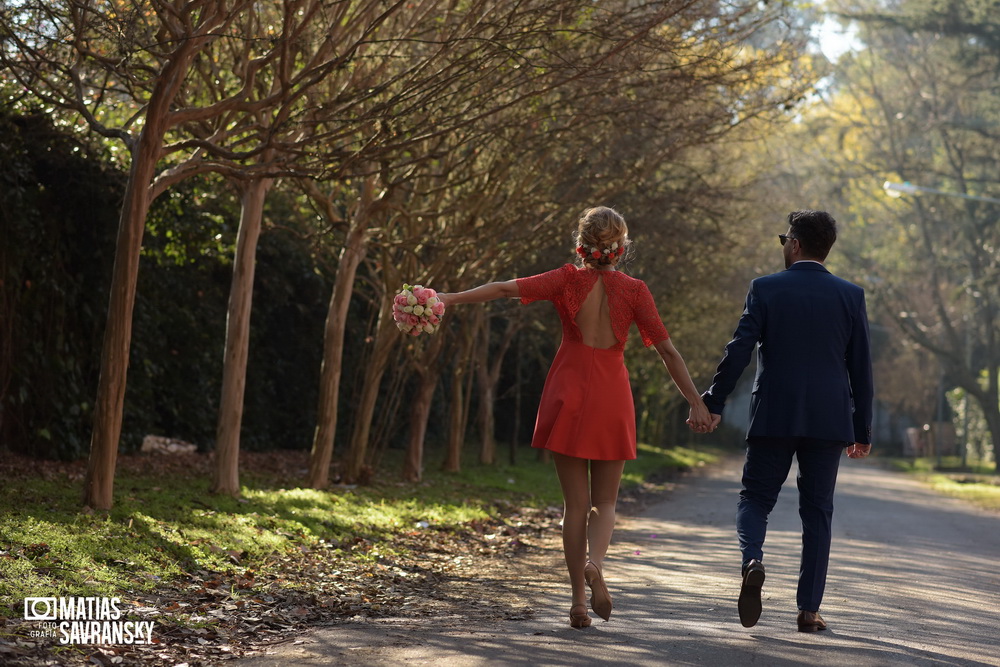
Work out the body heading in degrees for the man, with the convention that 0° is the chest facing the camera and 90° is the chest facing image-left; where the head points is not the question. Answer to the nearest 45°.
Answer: approximately 180°

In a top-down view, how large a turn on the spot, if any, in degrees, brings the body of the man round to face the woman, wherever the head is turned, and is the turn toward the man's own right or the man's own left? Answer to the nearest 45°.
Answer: approximately 90° to the man's own left

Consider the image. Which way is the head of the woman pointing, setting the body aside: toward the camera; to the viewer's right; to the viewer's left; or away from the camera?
away from the camera

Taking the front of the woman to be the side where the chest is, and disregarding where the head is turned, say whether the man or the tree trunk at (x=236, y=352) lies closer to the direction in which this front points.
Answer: the tree trunk

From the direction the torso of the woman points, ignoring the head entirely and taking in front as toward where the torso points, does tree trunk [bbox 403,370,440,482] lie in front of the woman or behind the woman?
in front

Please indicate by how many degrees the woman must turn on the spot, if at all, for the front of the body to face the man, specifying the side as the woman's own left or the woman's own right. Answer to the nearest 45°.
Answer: approximately 90° to the woman's own right

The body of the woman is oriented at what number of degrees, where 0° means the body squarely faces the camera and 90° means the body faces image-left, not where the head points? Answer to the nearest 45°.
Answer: approximately 180°

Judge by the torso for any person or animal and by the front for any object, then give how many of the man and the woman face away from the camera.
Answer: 2

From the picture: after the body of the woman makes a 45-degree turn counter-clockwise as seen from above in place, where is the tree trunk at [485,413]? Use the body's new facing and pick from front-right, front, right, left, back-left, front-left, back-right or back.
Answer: front-right

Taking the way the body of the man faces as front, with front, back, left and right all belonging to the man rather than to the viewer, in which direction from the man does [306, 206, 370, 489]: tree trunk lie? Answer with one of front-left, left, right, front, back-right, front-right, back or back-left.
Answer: front-left

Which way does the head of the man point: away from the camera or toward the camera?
away from the camera

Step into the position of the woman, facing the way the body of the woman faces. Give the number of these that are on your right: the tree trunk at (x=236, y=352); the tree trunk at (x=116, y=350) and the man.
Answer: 1
